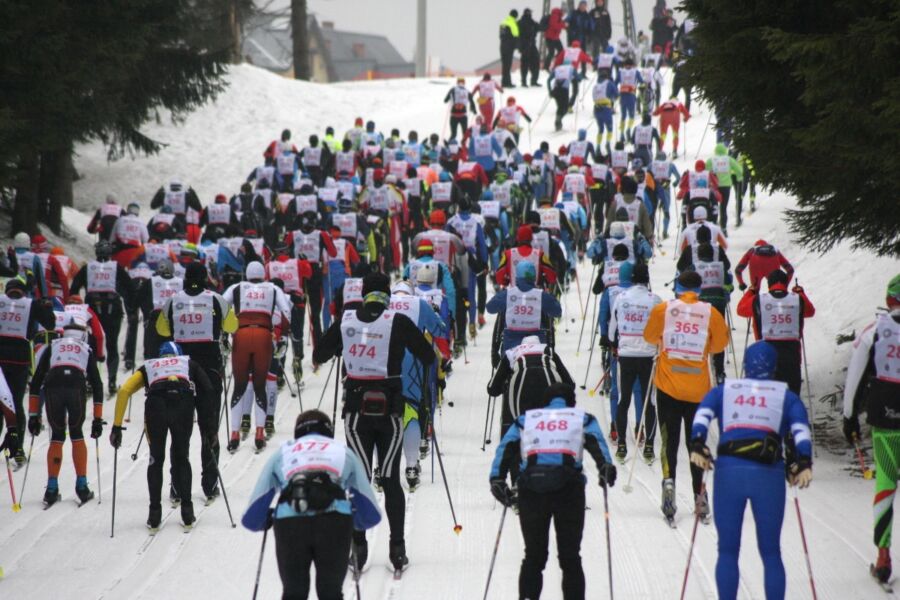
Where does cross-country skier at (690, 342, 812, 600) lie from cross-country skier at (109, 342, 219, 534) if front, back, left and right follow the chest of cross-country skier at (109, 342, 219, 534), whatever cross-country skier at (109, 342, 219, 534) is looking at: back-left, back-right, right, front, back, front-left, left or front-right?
back-right

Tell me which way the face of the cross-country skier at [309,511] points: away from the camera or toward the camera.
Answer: away from the camera

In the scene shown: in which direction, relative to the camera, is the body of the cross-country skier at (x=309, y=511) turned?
away from the camera

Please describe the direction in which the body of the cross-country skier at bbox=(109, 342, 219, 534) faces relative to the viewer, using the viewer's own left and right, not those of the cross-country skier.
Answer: facing away from the viewer

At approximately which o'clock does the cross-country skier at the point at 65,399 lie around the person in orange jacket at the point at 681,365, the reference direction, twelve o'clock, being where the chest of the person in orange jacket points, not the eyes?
The cross-country skier is roughly at 9 o'clock from the person in orange jacket.

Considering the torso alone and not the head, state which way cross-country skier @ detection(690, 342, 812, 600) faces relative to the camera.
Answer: away from the camera

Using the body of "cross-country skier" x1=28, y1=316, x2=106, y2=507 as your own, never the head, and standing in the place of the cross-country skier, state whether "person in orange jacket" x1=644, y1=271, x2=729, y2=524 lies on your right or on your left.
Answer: on your right

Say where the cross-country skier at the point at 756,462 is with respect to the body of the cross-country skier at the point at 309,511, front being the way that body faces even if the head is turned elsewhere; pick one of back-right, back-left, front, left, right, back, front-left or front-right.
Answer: right

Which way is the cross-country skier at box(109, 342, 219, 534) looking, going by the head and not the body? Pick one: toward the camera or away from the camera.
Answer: away from the camera

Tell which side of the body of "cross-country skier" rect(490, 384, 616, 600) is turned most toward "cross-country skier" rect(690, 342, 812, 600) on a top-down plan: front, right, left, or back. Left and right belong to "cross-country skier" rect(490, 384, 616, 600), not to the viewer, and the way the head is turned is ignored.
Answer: right

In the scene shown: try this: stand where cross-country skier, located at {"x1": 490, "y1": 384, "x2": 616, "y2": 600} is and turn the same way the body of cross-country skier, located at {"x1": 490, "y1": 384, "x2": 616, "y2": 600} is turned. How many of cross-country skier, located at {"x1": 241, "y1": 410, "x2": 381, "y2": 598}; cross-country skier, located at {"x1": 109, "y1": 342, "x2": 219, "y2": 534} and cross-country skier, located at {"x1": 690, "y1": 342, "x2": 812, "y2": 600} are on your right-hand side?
1

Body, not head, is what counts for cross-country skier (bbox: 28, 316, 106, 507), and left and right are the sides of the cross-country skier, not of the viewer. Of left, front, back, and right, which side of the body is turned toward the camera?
back

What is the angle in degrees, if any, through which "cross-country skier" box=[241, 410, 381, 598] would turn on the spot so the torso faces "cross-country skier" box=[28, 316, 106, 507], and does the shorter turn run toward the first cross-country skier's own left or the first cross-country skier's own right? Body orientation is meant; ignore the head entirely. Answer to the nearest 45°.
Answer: approximately 45° to the first cross-country skier's own left

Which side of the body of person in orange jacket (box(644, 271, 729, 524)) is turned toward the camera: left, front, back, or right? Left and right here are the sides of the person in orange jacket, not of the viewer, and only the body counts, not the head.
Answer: back

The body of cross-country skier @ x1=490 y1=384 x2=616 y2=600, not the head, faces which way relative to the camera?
away from the camera
